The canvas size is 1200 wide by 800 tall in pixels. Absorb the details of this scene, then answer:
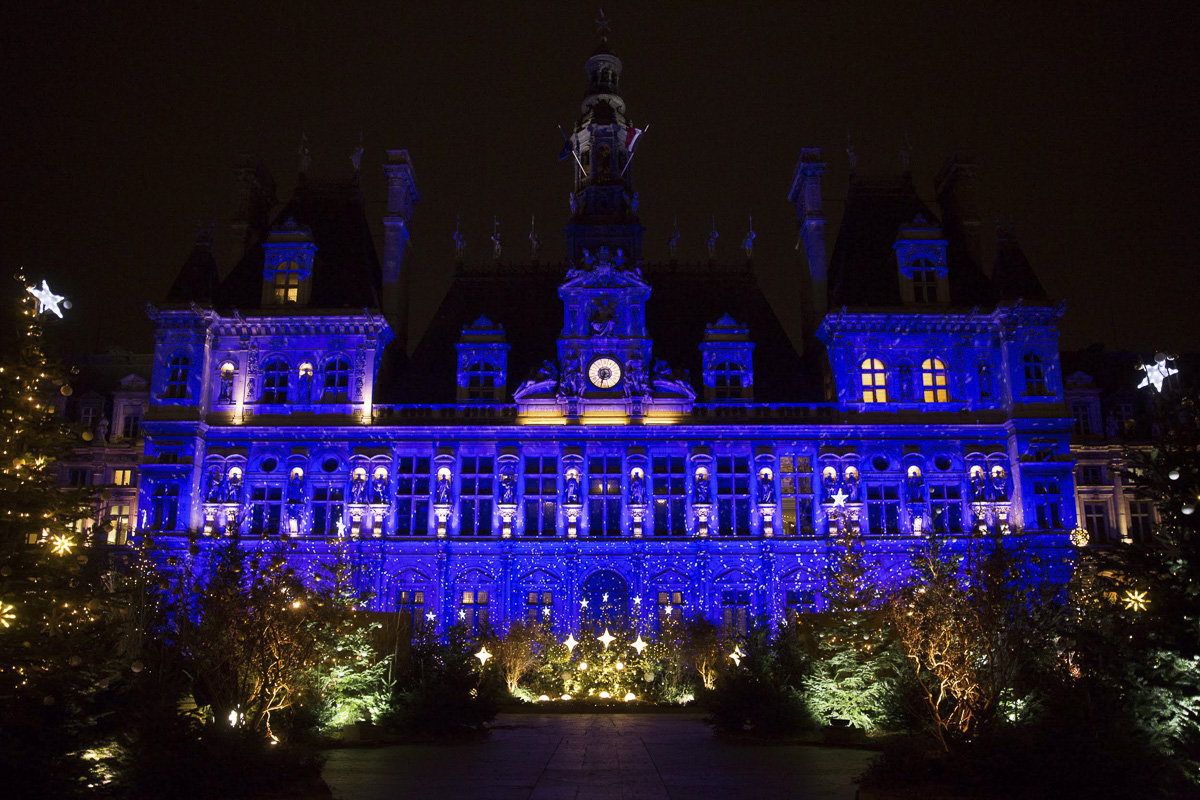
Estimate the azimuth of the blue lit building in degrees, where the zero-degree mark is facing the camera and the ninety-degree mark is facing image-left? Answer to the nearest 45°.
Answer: approximately 0°

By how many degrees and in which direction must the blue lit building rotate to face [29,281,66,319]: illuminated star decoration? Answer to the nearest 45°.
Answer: approximately 45° to its right
